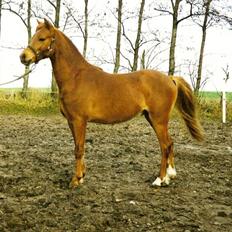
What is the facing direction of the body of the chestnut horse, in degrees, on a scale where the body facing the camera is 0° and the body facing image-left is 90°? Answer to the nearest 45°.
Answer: approximately 90°
